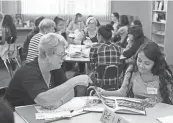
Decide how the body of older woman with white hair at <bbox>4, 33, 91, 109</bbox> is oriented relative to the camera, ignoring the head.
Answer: to the viewer's right

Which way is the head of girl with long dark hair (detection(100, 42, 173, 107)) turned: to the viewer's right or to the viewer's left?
to the viewer's left

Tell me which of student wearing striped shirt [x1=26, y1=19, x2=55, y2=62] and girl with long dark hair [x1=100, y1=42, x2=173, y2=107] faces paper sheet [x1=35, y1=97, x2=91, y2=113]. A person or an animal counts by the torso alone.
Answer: the girl with long dark hair

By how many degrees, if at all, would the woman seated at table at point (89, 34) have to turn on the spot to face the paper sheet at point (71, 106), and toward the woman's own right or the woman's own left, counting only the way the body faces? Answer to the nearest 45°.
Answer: approximately 45° to the woman's own left

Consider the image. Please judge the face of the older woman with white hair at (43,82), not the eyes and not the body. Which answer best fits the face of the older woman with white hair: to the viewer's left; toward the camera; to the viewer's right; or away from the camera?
to the viewer's right

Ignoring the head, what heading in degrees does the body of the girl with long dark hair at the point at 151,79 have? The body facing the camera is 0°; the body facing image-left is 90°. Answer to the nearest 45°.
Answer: approximately 45°

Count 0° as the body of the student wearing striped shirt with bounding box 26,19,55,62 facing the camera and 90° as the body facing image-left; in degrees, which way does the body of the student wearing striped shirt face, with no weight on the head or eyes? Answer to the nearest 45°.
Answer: approximately 225°
